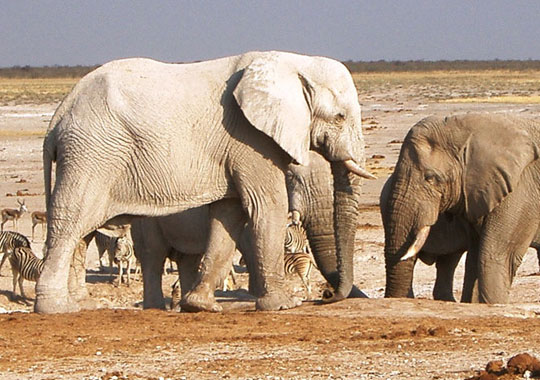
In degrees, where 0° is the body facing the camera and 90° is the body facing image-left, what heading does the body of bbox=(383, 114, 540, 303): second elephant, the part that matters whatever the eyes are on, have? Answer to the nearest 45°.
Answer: approximately 90°
